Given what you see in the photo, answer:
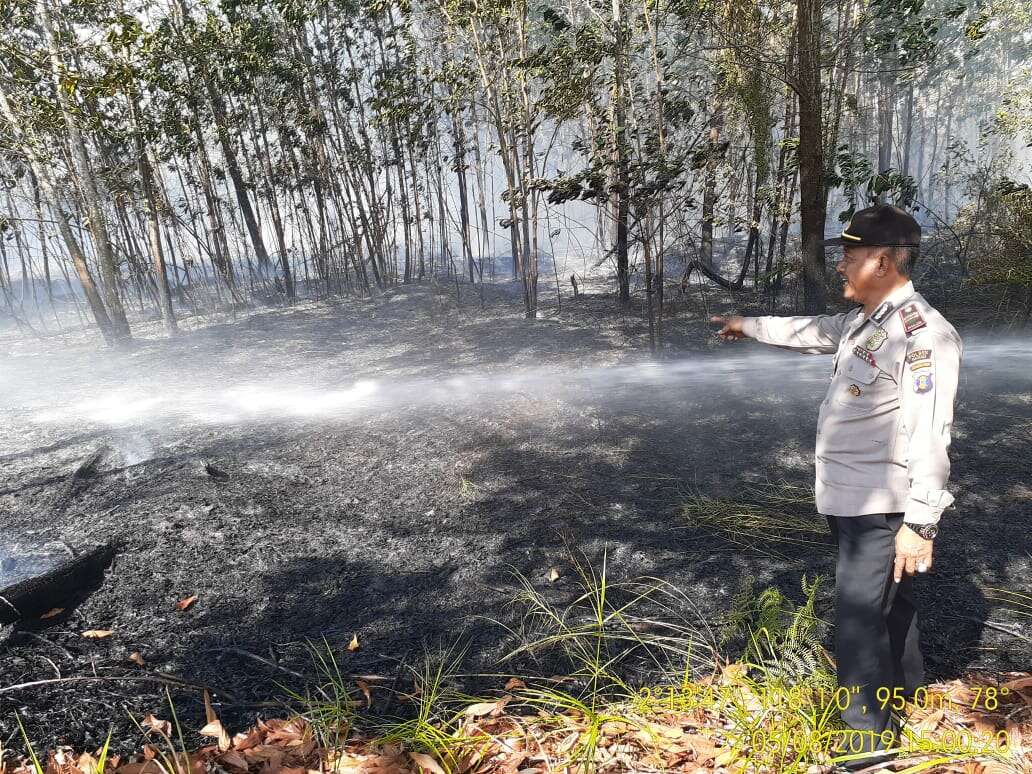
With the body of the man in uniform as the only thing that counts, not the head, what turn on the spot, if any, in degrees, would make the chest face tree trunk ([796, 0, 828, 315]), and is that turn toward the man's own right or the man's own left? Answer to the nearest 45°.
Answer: approximately 90° to the man's own right

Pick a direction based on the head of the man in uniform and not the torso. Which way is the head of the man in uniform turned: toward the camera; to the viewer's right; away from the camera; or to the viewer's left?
to the viewer's left

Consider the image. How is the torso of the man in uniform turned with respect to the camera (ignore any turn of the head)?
to the viewer's left

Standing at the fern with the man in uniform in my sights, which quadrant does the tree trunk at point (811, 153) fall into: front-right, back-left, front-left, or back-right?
back-left

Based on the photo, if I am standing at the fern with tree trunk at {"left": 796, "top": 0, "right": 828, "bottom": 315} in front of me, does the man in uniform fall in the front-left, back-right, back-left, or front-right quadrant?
back-right
